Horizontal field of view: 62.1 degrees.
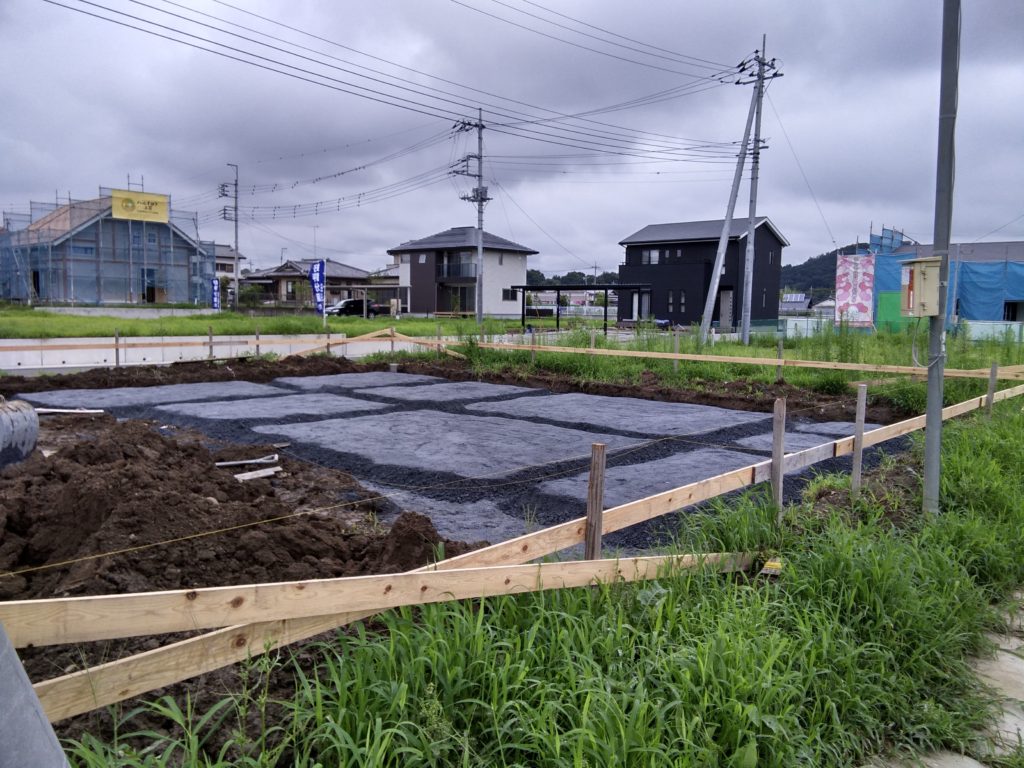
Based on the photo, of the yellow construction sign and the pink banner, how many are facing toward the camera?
2

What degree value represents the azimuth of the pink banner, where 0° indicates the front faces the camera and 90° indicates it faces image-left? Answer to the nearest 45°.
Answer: approximately 0°

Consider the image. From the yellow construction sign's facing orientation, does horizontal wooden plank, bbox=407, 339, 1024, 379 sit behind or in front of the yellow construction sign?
in front

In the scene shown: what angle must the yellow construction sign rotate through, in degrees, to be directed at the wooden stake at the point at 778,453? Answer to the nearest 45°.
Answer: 0° — it already faces it

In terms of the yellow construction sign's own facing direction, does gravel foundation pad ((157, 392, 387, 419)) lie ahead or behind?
ahead

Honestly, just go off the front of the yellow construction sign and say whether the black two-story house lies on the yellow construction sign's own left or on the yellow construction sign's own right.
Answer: on the yellow construction sign's own left

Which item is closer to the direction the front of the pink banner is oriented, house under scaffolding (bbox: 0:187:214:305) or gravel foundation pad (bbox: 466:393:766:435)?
the gravel foundation pad

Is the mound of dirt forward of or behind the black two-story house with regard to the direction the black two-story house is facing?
forward

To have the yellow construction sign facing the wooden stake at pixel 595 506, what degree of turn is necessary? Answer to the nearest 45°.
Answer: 0° — it already faces it

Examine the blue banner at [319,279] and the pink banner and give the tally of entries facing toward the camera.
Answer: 2

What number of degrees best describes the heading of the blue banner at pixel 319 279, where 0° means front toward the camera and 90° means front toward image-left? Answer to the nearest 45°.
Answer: approximately 0°

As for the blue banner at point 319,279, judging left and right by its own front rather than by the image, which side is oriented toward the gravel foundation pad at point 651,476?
front

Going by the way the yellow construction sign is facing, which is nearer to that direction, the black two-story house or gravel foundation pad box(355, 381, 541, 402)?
the gravel foundation pad

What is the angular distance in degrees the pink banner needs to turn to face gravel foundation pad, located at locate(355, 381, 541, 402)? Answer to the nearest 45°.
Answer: approximately 45° to its right

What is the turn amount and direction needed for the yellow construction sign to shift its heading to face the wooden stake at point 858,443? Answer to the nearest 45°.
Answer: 0° — it already faces it

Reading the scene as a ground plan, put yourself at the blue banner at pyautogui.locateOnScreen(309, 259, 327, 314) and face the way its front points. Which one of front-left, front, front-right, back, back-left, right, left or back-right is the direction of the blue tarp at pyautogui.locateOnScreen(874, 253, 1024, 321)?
left
